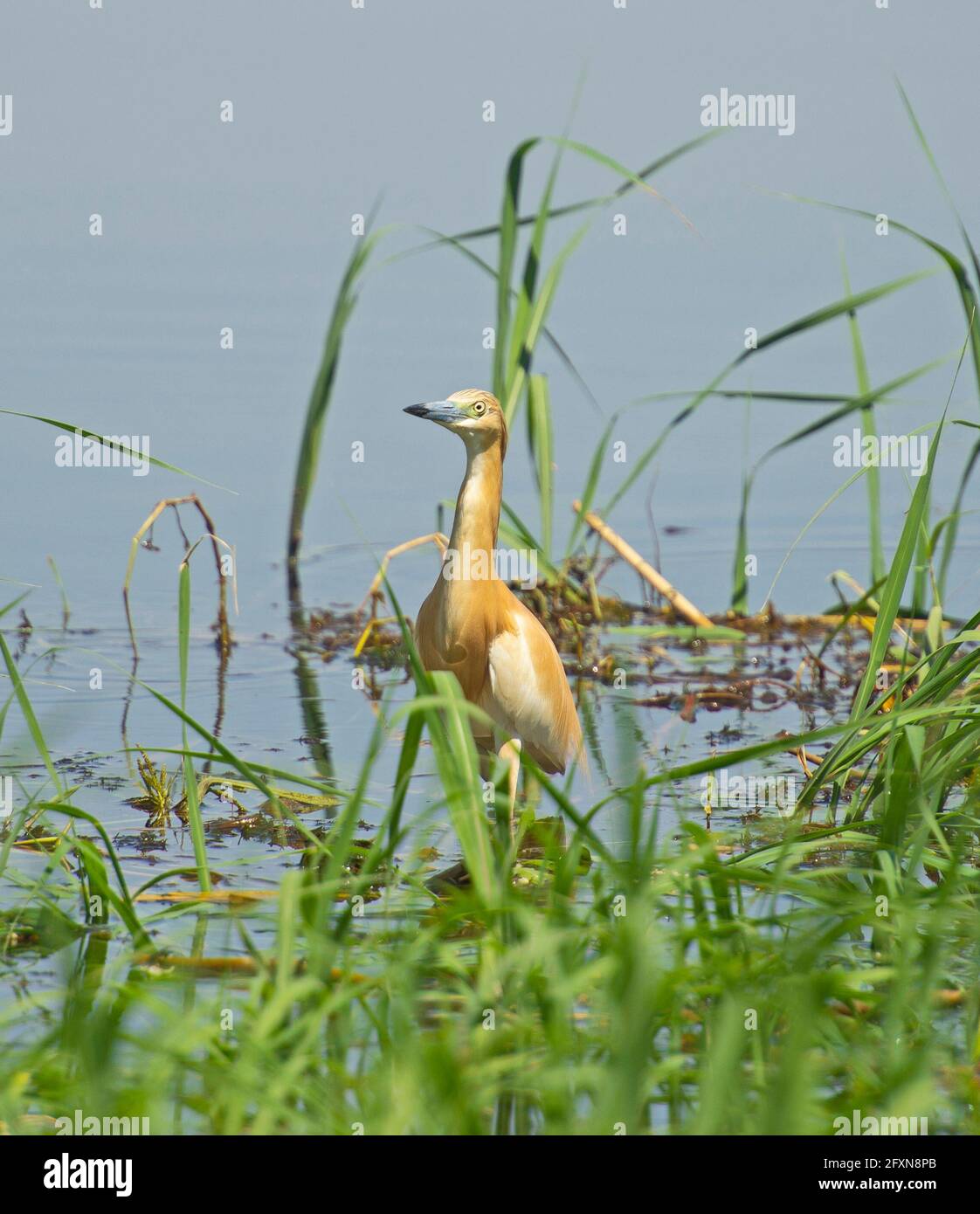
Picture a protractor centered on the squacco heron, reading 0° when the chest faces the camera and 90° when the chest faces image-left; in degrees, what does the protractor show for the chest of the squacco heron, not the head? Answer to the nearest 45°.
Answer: approximately 45°

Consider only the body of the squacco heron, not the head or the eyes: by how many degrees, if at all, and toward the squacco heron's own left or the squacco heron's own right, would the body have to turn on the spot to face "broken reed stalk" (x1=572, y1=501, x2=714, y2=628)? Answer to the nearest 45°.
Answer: approximately 135° to the squacco heron's own right
